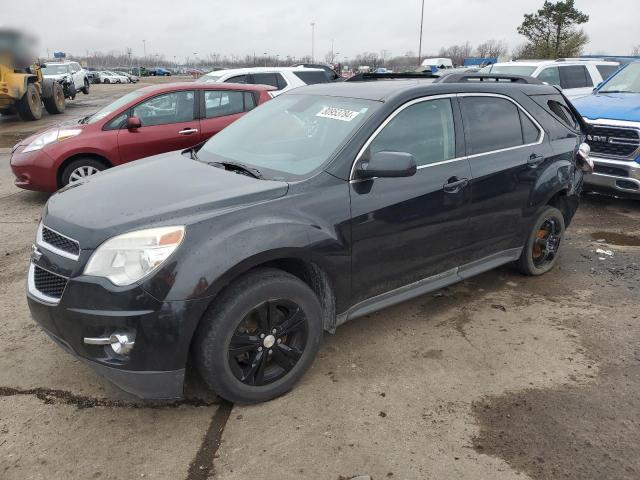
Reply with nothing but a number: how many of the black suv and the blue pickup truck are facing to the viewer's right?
0

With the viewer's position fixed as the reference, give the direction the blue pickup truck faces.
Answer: facing the viewer and to the left of the viewer

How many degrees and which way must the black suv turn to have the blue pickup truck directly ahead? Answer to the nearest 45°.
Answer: approximately 180°

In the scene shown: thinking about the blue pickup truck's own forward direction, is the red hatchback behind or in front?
in front

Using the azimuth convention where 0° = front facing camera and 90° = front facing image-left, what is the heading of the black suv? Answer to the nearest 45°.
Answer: approximately 45°

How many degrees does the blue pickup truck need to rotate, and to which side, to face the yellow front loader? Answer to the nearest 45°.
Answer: approximately 45° to its right

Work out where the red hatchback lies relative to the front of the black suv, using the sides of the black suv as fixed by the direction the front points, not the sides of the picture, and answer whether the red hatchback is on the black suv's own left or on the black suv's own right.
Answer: on the black suv's own right
